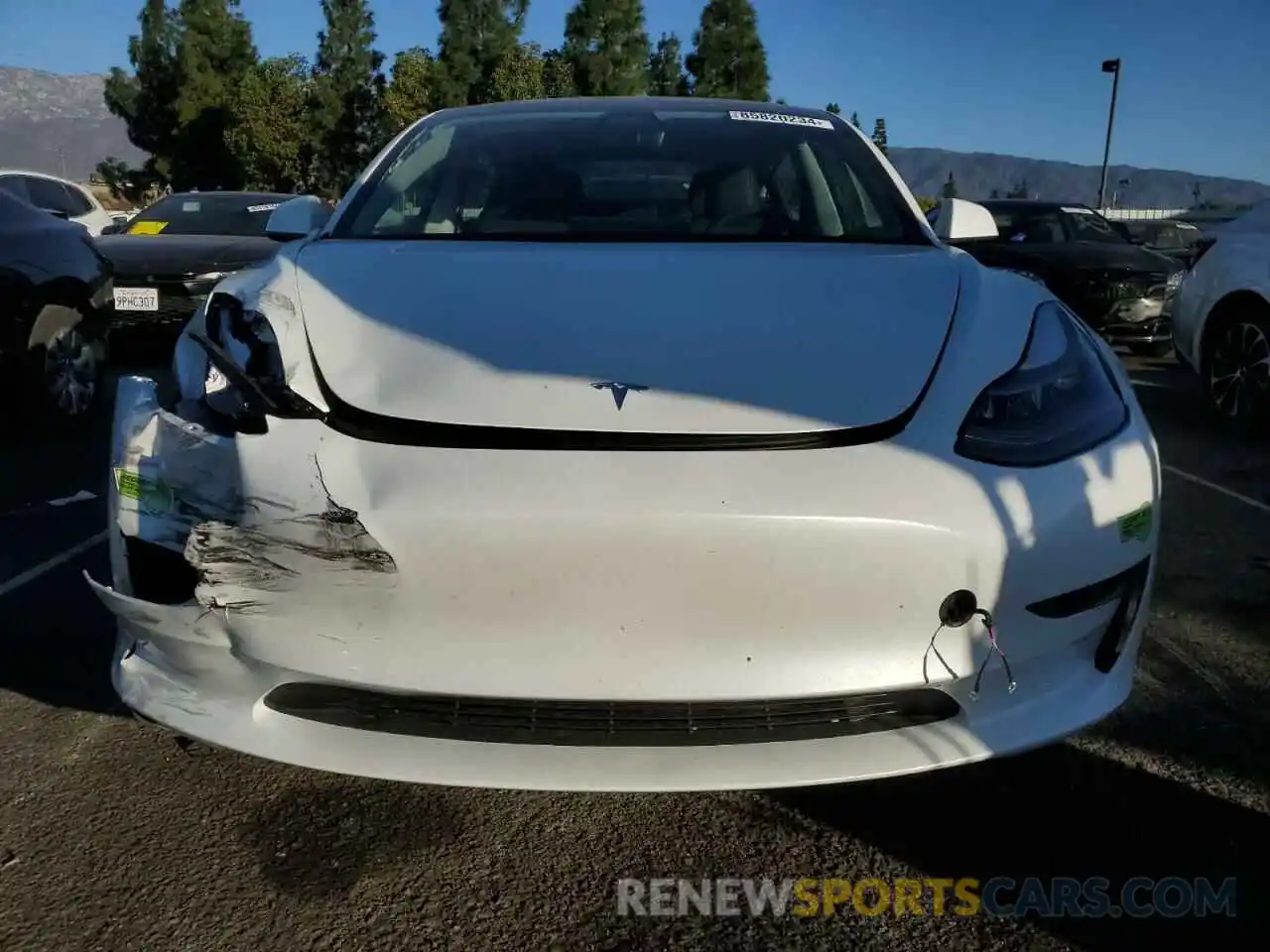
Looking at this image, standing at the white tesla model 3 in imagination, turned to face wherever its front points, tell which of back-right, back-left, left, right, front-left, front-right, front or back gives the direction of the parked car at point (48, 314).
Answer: back-right

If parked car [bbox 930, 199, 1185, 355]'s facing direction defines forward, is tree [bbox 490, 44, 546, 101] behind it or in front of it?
behind

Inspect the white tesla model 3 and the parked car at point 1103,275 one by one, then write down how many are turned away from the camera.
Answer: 0

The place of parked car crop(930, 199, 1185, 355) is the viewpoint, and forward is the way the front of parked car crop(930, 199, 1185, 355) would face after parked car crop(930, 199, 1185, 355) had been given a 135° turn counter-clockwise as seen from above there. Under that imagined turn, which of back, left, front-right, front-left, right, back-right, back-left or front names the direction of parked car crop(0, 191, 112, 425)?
back-left

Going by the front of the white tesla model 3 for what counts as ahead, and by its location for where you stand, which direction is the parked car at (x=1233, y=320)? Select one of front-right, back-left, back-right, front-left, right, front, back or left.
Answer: back-left

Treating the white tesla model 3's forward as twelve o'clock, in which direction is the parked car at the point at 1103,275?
The parked car is roughly at 7 o'clock from the white tesla model 3.

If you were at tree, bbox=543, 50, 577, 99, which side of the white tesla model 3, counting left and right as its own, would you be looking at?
back

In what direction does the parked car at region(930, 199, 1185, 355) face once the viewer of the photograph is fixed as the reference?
facing the viewer and to the right of the viewer

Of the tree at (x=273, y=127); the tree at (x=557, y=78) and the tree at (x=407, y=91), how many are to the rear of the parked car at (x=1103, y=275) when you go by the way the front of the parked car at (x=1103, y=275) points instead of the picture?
3

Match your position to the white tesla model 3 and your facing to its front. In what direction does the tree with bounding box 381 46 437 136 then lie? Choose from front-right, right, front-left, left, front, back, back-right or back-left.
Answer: back

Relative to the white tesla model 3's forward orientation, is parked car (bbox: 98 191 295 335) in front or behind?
behind

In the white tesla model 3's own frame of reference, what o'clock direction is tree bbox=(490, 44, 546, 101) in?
The tree is roughly at 6 o'clock from the white tesla model 3.

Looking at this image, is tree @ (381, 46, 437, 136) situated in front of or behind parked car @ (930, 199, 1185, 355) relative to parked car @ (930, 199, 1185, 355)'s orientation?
behind

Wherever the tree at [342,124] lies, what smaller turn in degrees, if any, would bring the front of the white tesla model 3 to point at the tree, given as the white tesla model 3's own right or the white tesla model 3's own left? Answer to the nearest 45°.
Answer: approximately 180°
